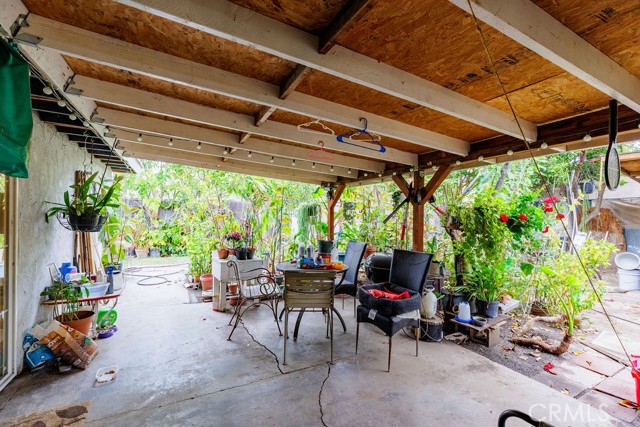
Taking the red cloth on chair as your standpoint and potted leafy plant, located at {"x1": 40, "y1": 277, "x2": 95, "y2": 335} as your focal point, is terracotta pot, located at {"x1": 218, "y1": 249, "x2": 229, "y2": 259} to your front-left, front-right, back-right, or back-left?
front-right

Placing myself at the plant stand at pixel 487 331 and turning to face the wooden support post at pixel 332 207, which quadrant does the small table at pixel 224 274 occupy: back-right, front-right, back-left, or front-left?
front-left

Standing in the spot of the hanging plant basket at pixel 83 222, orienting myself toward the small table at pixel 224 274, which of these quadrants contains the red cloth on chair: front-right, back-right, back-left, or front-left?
front-right

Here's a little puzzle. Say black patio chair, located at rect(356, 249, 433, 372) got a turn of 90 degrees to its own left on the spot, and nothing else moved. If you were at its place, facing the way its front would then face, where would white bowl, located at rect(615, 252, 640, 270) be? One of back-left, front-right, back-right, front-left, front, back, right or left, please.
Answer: left

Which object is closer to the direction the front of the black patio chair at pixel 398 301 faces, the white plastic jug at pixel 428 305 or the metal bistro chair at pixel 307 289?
the metal bistro chair

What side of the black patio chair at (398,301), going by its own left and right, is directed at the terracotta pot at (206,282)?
right

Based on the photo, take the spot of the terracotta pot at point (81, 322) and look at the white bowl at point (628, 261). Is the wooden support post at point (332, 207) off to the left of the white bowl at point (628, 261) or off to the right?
left

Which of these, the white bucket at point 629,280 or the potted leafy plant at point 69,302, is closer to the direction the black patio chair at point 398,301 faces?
the potted leafy plant

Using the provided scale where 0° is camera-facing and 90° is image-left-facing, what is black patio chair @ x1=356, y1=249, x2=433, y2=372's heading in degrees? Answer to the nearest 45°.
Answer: approximately 45°

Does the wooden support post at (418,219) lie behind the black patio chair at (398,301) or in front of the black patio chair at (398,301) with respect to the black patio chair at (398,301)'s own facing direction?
behind

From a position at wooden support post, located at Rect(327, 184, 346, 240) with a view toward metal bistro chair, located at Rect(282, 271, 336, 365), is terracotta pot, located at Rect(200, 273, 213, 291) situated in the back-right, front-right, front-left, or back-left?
front-right

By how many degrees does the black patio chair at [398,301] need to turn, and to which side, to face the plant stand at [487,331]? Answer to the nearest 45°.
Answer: approximately 180°

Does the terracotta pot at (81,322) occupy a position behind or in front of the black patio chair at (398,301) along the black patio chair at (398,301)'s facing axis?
in front

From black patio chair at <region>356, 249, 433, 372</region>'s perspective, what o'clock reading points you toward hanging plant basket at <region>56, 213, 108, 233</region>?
The hanging plant basket is roughly at 1 o'clock from the black patio chair.

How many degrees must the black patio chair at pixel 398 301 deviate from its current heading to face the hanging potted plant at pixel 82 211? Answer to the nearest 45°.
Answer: approximately 45° to its right

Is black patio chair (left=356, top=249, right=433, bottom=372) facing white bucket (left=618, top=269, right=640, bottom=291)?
no

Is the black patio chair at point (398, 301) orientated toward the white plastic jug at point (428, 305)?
no

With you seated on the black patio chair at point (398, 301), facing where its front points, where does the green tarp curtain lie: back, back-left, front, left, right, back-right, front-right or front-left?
front
